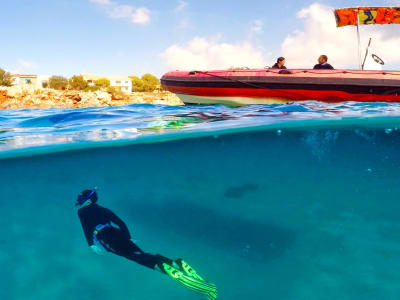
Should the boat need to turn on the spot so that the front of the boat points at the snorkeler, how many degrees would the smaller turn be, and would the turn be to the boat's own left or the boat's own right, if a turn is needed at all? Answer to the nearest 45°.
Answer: approximately 90° to the boat's own left

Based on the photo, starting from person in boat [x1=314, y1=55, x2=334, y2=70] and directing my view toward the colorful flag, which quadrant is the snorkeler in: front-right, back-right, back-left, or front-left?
back-right

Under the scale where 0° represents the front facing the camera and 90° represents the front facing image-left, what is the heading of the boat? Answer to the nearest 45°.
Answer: approximately 90°
